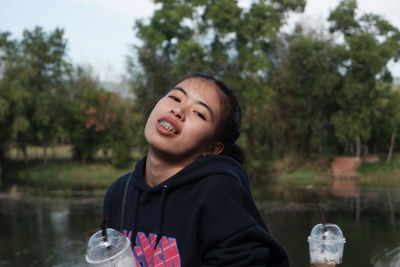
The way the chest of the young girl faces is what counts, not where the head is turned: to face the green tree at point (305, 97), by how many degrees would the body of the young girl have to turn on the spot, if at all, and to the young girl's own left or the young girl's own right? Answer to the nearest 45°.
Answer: approximately 135° to the young girl's own right

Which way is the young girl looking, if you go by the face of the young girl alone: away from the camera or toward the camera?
toward the camera

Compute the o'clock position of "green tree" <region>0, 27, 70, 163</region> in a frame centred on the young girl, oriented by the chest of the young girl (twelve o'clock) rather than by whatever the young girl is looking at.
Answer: The green tree is roughly at 4 o'clock from the young girl.

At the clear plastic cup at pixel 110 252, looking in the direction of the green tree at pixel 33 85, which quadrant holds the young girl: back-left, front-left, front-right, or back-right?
front-right

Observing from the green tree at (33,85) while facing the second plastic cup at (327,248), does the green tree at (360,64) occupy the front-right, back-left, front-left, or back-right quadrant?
front-left

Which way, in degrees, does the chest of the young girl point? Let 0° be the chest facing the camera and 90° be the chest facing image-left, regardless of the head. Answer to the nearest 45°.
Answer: approximately 45°
